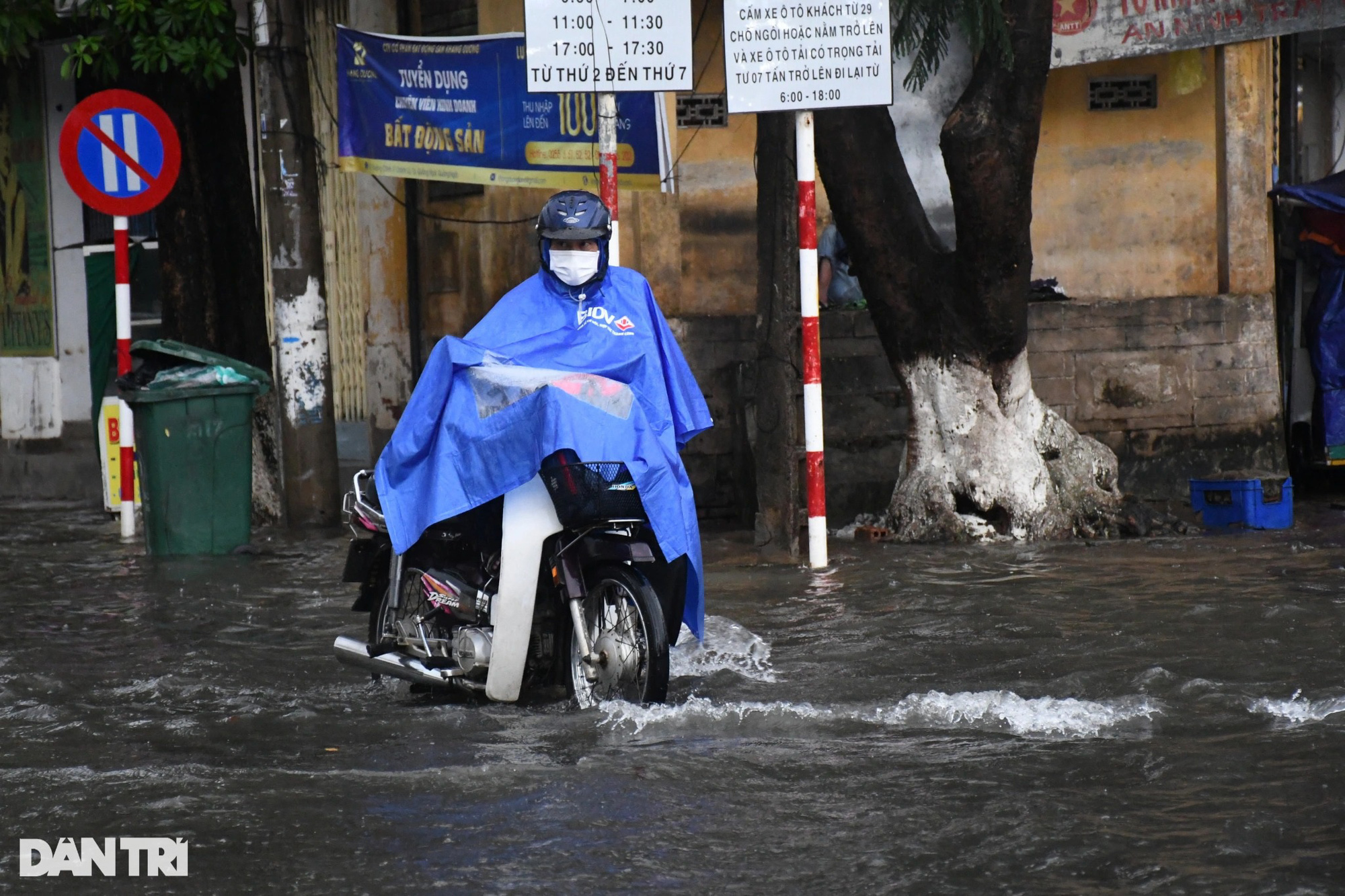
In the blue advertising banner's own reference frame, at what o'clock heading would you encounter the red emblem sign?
The red emblem sign is roughly at 9 o'clock from the blue advertising banner.

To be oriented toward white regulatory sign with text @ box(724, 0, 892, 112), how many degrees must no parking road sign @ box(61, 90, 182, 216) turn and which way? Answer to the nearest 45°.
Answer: approximately 45° to its left

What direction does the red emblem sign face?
toward the camera

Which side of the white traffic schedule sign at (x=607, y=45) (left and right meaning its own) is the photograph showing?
front

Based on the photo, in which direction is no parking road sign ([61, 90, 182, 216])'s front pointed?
toward the camera

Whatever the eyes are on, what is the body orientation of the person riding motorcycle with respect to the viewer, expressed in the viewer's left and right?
facing the viewer

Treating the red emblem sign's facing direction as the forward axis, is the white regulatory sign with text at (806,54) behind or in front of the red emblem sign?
in front

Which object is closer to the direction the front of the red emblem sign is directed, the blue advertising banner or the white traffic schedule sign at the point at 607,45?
the white traffic schedule sign

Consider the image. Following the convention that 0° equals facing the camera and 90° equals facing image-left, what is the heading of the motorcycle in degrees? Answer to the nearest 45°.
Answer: approximately 315°

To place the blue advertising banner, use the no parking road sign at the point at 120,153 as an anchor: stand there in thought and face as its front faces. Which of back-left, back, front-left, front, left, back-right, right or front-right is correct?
left

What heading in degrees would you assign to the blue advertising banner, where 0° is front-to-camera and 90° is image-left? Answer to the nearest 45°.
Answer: approximately 0°

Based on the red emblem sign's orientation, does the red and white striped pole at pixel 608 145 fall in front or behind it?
in front
